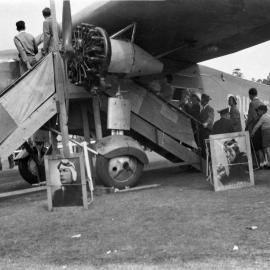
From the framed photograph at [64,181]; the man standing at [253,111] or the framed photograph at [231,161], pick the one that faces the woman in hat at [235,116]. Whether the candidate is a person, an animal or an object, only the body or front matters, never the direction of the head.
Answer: the man standing

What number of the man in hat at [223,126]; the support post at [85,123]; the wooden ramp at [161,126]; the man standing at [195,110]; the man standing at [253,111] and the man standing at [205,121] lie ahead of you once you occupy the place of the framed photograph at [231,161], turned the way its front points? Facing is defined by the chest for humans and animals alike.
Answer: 0

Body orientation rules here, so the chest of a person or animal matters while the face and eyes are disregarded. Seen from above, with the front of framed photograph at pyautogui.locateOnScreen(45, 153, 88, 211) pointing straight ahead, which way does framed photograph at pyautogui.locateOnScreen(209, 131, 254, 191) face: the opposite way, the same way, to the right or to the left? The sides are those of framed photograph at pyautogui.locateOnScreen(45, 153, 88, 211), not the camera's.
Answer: the same way

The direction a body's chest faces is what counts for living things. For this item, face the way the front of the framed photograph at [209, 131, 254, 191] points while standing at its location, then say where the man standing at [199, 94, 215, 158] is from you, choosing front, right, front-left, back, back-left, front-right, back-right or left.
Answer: back

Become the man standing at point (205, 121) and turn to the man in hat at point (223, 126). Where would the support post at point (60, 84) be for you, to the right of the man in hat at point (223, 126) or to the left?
right

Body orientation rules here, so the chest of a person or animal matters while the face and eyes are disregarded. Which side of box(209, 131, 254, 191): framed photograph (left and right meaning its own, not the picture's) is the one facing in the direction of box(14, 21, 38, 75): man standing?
right

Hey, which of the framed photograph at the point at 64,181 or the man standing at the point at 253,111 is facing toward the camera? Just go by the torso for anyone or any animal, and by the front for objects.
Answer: the framed photograph

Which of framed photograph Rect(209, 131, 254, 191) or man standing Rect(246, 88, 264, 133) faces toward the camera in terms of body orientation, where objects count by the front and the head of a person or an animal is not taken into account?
the framed photograph

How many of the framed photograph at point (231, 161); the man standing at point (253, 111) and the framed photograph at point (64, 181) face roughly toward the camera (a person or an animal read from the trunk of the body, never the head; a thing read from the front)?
2

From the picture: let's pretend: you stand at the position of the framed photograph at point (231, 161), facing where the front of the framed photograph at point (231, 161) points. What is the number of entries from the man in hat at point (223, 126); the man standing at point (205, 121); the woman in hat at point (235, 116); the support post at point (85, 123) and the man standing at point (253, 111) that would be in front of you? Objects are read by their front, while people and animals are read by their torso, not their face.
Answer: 0

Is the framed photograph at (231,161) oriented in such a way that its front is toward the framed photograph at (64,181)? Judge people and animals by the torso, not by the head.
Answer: no

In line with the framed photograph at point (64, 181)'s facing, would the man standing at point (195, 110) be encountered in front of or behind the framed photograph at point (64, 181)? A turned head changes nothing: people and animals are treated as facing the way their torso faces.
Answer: behind

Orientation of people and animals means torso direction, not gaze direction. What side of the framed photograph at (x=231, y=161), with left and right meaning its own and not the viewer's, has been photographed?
front
